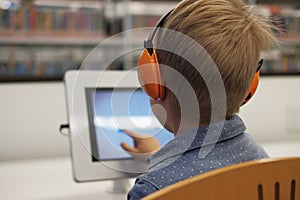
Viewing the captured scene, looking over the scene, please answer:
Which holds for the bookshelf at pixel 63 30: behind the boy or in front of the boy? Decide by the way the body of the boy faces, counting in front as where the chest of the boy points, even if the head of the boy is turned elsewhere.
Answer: in front

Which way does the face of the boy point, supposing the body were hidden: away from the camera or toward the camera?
away from the camera

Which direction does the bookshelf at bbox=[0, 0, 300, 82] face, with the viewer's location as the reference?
facing the viewer

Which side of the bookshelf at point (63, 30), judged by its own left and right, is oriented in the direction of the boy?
front

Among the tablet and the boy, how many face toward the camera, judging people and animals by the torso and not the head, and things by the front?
1

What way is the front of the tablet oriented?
toward the camera
